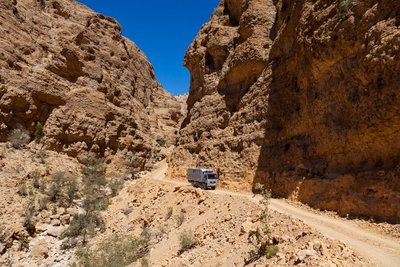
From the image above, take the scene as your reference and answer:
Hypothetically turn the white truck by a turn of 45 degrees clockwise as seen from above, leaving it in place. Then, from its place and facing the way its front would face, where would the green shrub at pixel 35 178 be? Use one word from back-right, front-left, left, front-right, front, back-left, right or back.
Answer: right

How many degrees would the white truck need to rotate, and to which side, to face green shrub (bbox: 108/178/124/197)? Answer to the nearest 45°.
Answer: approximately 180°

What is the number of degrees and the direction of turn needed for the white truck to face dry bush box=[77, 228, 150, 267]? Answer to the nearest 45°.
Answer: approximately 90° to its right

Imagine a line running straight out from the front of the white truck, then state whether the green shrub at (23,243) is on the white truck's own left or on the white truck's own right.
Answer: on the white truck's own right

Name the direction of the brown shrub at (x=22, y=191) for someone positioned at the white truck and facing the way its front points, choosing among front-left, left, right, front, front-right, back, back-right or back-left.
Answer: back-right

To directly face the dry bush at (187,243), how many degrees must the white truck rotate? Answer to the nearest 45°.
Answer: approximately 45° to its right

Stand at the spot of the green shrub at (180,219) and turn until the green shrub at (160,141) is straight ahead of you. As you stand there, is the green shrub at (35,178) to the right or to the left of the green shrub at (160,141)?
left

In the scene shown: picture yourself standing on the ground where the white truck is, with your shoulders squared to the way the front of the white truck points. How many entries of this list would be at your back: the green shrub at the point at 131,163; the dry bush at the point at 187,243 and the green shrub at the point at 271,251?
1

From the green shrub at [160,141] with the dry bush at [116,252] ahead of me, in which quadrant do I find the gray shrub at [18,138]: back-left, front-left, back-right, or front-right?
front-right

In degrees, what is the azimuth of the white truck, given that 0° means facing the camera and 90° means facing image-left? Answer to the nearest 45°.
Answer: approximately 315°

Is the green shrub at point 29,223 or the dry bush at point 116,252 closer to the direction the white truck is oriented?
the dry bush

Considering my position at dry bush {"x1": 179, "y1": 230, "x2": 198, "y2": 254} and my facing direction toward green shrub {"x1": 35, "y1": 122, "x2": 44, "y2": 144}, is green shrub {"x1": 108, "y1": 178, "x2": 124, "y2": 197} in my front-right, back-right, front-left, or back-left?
front-right

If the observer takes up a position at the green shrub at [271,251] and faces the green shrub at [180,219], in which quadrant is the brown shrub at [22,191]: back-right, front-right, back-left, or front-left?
front-left
